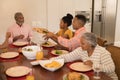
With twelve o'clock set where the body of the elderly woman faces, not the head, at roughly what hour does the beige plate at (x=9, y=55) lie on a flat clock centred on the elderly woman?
The beige plate is roughly at 2 o'clock from the elderly woman.

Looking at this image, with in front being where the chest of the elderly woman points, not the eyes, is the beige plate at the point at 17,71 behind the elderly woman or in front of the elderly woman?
in front
